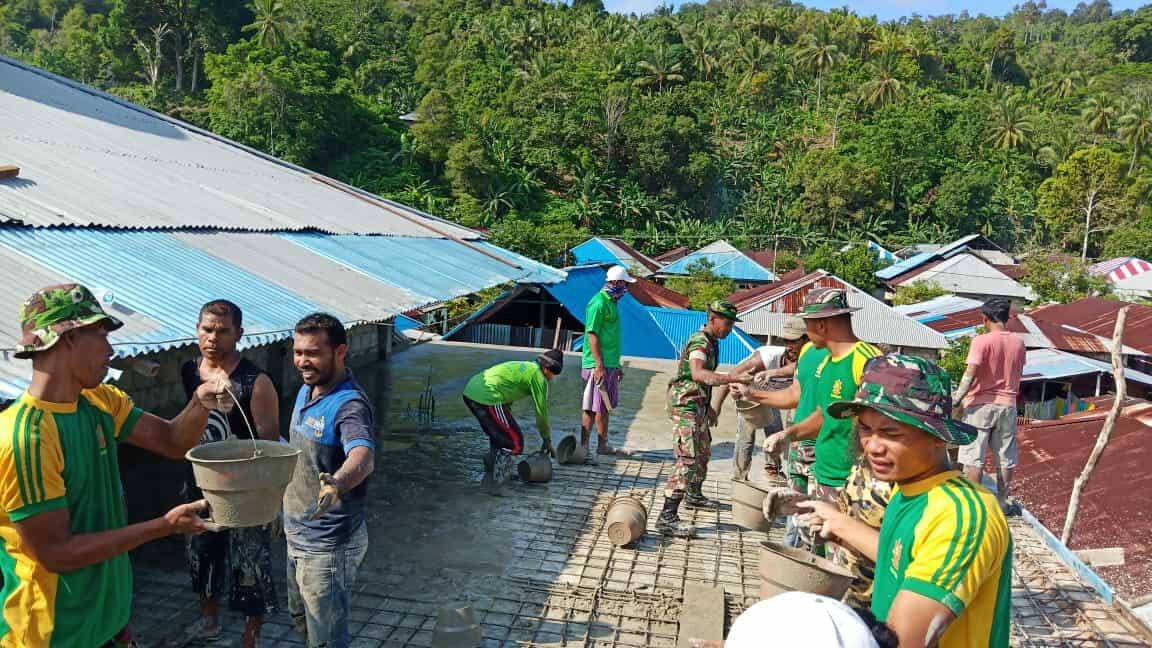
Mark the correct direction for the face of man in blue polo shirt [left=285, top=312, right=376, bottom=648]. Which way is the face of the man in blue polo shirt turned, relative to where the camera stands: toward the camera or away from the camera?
toward the camera

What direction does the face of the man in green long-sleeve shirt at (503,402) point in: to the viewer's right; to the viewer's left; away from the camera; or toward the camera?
to the viewer's right

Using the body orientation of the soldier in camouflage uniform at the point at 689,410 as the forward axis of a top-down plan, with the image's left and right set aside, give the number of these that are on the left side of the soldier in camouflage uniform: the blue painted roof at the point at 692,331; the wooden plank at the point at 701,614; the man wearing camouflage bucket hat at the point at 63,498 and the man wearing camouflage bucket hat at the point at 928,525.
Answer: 1

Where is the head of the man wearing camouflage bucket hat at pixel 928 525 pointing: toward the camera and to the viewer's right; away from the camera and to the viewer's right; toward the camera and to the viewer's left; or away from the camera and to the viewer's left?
toward the camera and to the viewer's left

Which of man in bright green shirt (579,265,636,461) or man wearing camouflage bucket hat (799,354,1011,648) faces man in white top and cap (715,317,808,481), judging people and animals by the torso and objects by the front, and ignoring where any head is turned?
the man in bright green shirt

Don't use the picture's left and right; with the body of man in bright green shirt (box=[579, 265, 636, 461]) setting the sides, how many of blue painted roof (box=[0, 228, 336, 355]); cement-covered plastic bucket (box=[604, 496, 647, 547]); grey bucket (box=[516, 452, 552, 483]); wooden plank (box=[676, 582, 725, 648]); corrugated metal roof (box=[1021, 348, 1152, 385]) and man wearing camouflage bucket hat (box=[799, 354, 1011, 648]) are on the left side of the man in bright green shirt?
1

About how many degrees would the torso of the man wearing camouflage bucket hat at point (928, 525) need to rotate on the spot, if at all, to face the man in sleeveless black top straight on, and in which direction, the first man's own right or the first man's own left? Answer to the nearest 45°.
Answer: approximately 45° to the first man's own right

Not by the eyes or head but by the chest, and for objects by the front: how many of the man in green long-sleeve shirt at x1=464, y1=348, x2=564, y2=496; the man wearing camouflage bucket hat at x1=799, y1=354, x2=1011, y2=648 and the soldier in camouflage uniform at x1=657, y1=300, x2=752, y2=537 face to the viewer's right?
2

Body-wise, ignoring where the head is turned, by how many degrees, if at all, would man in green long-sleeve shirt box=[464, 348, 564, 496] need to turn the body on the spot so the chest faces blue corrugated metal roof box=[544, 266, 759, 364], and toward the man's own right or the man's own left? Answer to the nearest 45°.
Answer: approximately 90° to the man's own left

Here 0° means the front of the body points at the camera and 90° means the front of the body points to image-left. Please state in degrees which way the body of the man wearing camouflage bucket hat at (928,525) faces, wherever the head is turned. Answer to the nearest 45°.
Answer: approximately 45°

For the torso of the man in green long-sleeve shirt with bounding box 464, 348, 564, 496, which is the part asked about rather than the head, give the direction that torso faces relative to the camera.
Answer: to the viewer's right

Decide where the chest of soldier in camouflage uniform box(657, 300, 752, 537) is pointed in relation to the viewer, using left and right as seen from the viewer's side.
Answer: facing to the right of the viewer
